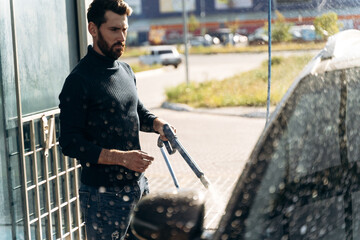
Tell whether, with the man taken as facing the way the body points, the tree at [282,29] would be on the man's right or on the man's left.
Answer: on the man's left

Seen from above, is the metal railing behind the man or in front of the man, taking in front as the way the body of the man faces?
behind

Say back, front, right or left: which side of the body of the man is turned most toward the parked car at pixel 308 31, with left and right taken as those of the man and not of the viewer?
left

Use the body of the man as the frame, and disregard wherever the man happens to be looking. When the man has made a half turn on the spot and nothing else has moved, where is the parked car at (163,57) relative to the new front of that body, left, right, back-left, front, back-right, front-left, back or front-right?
front-right

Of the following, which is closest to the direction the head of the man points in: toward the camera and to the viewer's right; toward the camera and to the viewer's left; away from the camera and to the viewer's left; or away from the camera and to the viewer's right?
toward the camera and to the viewer's right

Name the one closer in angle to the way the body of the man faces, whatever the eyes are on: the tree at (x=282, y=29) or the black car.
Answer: the black car

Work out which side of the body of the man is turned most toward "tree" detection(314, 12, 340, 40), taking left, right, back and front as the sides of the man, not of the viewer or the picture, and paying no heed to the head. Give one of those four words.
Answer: left

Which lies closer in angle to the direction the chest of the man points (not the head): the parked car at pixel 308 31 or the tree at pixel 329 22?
the tree

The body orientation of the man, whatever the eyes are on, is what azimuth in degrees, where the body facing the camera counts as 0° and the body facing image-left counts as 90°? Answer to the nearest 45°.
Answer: approximately 315°

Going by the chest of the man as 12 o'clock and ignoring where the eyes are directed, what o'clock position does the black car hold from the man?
The black car is roughly at 1 o'clock from the man.
